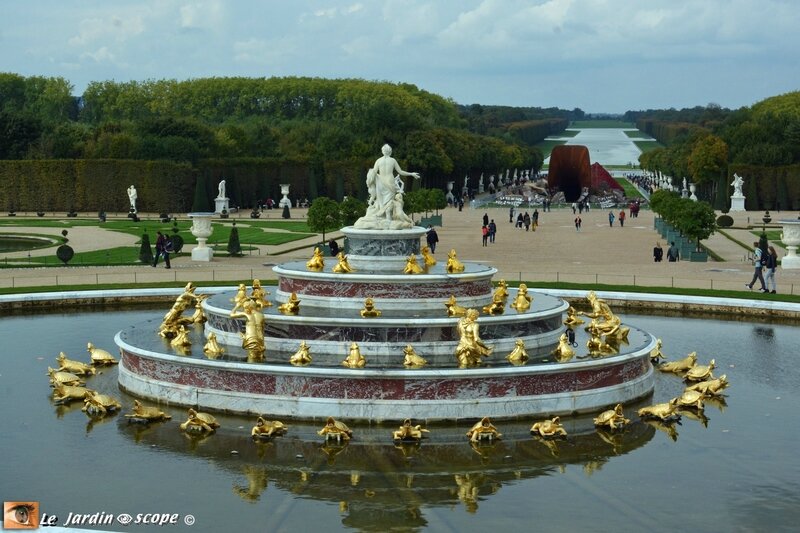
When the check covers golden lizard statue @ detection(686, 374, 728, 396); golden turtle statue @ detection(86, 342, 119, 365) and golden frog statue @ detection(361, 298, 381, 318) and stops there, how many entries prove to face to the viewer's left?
1

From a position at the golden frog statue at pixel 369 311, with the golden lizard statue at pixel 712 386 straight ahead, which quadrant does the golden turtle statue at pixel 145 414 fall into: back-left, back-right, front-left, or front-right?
back-right

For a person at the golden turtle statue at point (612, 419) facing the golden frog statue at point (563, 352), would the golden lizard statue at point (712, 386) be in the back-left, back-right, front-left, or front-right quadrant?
front-right

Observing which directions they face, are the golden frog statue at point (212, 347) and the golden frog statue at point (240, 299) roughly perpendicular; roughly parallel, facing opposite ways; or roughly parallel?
roughly parallel

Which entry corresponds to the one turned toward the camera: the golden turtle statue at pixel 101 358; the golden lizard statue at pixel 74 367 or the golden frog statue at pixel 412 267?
the golden frog statue at pixel 412 267
